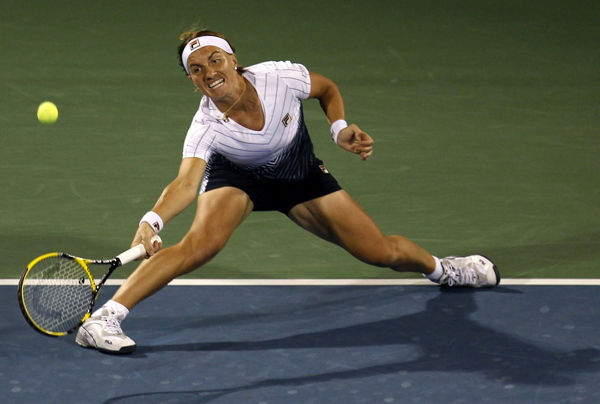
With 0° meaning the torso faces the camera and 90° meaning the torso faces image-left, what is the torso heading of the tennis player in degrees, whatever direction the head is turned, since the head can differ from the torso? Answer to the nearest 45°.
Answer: approximately 0°
